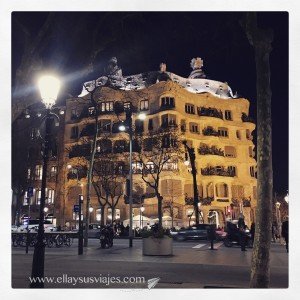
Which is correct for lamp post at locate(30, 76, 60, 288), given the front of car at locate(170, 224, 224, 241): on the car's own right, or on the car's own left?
on the car's own left

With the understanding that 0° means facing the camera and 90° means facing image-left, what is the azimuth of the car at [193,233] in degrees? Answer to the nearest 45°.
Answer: approximately 90°

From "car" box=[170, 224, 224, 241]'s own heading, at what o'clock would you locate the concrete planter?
The concrete planter is roughly at 9 o'clock from the car.
